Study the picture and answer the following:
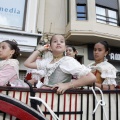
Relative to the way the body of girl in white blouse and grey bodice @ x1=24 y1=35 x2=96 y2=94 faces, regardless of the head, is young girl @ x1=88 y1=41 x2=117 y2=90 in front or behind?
behind

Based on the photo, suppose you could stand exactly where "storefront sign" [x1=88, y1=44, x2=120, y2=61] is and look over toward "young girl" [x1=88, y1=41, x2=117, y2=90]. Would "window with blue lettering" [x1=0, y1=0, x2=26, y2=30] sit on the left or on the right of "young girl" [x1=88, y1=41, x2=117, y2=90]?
right

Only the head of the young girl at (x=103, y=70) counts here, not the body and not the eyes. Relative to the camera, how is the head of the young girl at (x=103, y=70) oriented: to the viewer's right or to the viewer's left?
to the viewer's left

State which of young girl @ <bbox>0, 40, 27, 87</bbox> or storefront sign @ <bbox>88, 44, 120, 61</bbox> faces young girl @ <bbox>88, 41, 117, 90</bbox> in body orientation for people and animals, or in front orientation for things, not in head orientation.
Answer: the storefront sign

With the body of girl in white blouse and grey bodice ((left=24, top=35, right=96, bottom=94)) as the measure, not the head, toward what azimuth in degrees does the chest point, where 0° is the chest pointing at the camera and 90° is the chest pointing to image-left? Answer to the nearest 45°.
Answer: approximately 45°
